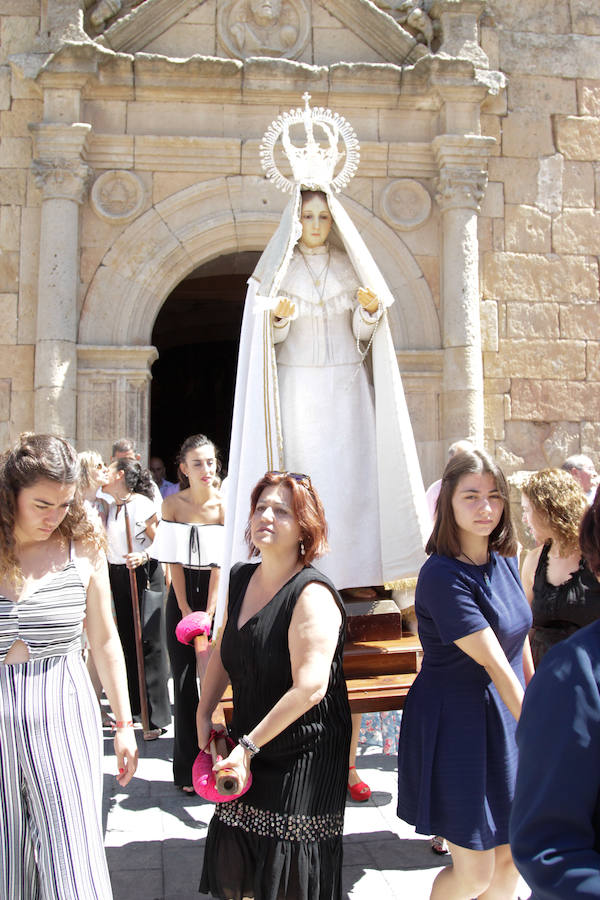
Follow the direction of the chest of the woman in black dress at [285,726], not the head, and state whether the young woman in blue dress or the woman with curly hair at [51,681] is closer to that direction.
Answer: the woman with curly hair

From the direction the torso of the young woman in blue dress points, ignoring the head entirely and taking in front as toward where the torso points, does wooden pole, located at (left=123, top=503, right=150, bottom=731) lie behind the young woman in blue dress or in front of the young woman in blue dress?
behind

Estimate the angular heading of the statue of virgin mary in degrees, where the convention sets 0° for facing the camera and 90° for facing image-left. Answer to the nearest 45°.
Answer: approximately 0°

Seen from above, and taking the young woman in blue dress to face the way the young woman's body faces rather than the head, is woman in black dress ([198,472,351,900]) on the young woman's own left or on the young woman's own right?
on the young woman's own right

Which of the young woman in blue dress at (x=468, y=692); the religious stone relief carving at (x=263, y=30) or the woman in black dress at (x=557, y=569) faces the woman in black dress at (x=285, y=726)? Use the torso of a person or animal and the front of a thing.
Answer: the religious stone relief carving

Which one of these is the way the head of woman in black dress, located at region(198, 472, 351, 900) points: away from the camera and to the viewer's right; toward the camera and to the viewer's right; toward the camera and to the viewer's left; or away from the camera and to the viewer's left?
toward the camera and to the viewer's left

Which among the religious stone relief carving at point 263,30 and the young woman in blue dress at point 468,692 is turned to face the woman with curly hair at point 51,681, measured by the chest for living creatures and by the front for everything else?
the religious stone relief carving

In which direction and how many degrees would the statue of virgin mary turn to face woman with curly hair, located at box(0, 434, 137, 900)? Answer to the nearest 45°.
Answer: approximately 45° to its right
